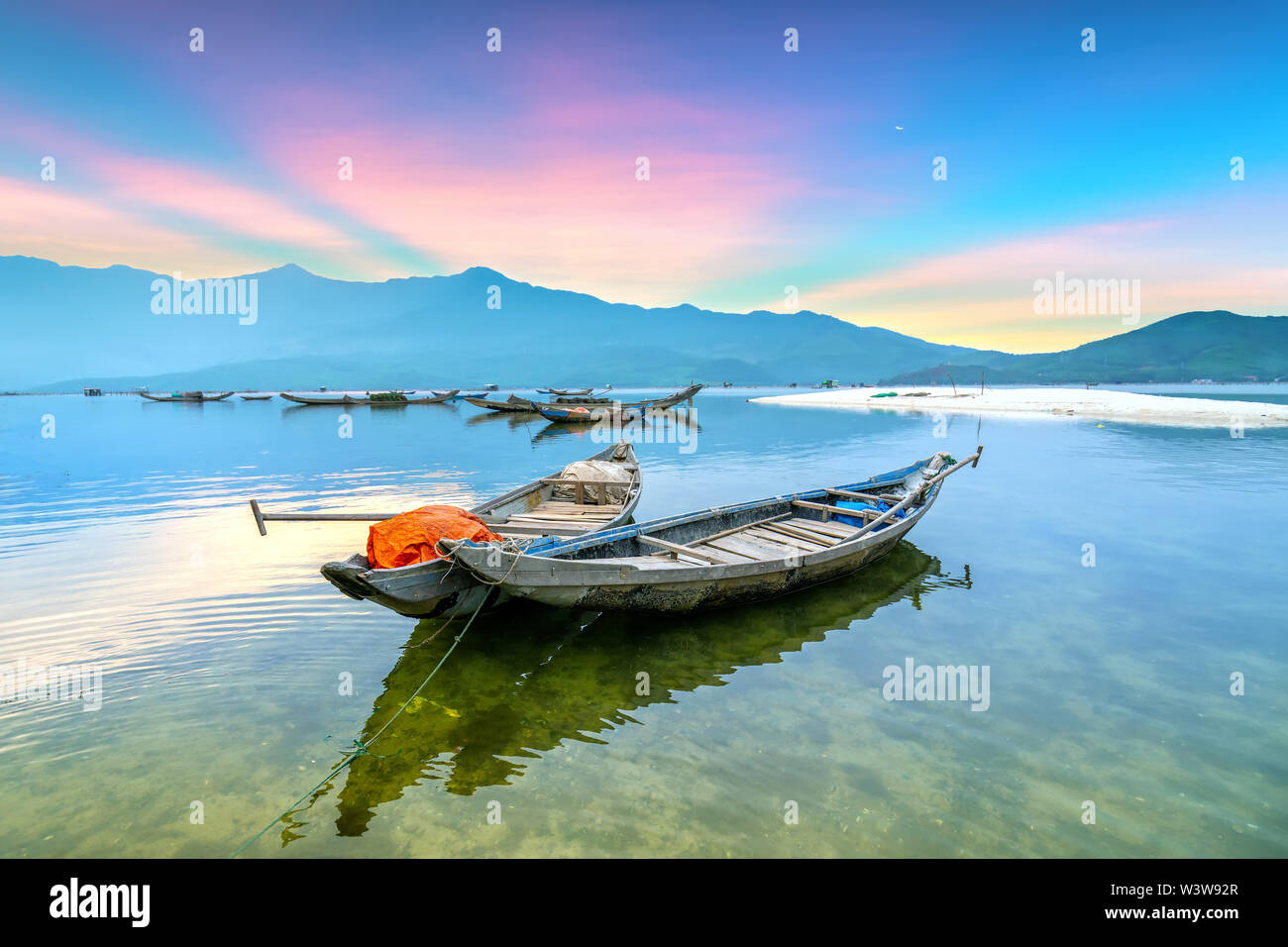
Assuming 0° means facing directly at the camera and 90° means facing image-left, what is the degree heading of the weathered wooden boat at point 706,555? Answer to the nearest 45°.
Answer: approximately 45°

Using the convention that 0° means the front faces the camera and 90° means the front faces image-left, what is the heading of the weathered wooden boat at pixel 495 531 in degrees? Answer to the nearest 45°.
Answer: approximately 45°

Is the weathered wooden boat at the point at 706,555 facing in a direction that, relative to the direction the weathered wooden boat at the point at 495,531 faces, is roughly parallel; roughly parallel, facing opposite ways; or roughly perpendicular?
roughly parallel

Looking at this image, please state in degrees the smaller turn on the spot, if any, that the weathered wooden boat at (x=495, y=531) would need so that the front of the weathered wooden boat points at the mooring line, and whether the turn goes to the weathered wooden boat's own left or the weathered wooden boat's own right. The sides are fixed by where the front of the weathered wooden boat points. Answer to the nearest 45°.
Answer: approximately 45° to the weathered wooden boat's own left
